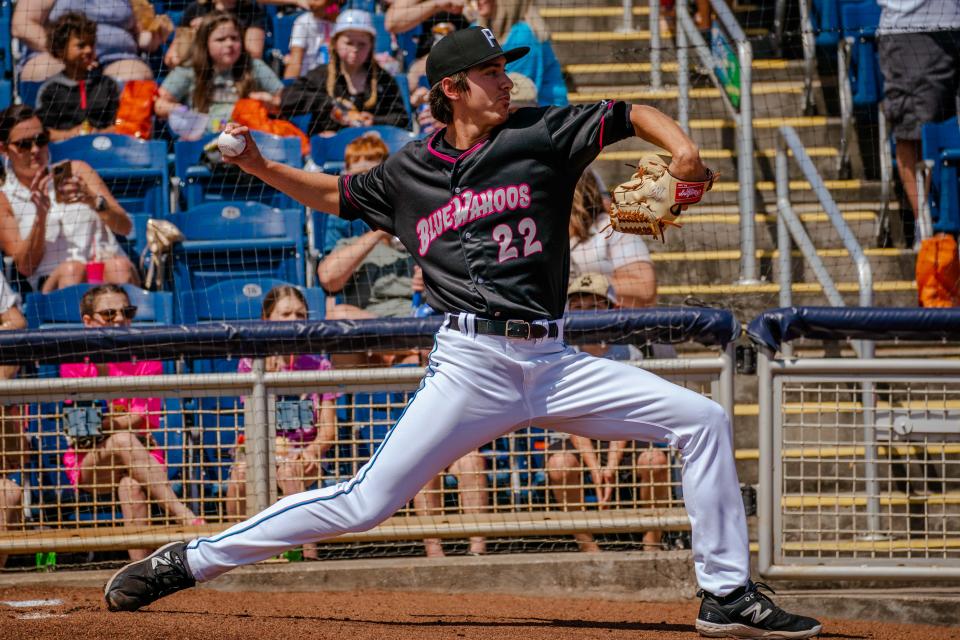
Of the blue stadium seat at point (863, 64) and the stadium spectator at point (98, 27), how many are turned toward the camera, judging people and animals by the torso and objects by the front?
2

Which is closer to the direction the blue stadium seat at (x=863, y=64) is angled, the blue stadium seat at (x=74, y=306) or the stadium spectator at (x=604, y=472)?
the stadium spectator

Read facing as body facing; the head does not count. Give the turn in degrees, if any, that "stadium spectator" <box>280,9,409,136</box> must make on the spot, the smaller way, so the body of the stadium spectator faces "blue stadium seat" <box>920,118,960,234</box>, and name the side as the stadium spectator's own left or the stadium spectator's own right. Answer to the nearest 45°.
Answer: approximately 90° to the stadium spectator's own left

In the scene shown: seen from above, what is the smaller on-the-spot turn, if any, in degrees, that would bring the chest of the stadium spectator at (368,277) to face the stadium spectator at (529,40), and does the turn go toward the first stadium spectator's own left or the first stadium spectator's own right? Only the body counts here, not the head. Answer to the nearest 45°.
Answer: approximately 135° to the first stadium spectator's own left

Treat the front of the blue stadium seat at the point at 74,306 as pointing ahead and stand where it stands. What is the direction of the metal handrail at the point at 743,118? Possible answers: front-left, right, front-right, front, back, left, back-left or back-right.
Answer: left

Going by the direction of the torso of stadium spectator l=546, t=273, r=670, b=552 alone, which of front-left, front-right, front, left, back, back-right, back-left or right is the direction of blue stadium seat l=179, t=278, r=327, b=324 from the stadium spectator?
back-right
